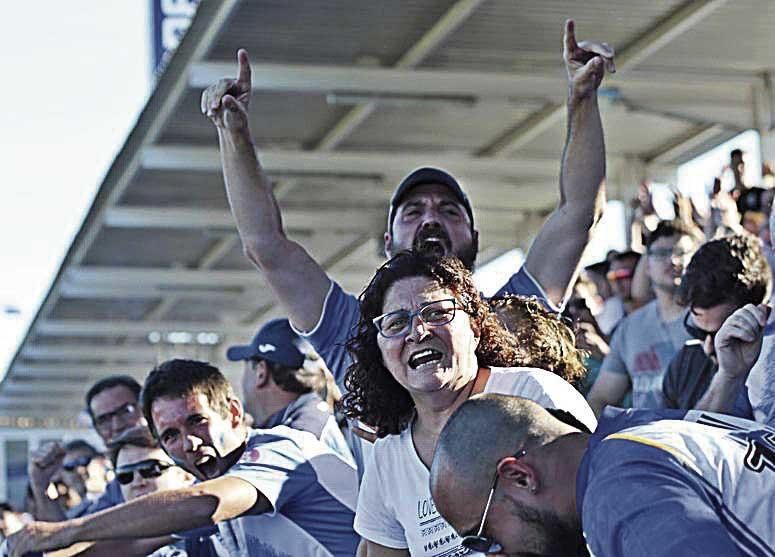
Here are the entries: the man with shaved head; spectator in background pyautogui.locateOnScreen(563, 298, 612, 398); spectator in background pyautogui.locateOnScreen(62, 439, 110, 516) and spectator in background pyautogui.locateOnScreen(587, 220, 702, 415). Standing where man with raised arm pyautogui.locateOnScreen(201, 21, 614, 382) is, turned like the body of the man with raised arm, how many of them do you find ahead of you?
1

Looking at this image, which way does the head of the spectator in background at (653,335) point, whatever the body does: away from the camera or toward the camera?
toward the camera

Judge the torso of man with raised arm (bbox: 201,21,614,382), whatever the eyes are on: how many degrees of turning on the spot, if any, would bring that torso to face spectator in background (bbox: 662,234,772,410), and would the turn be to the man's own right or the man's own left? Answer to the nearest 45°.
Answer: approximately 90° to the man's own left

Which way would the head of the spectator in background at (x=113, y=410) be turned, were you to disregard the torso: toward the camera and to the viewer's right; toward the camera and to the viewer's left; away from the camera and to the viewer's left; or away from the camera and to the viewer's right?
toward the camera and to the viewer's right

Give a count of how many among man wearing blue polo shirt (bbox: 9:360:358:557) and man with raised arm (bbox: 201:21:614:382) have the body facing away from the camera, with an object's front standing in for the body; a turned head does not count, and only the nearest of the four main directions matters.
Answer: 0

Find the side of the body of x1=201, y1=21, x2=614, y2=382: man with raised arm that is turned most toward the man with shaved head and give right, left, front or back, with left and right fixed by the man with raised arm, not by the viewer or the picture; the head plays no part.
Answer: front

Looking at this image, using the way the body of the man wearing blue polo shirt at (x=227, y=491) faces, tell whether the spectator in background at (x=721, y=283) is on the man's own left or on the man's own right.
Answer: on the man's own left

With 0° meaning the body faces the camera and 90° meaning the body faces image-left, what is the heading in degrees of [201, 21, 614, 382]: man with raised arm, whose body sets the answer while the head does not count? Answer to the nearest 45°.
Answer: approximately 0°

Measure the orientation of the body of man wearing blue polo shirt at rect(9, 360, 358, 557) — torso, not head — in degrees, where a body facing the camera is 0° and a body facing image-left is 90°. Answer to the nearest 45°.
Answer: approximately 45°

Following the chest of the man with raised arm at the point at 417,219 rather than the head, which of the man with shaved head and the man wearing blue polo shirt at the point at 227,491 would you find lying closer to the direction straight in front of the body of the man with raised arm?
the man with shaved head

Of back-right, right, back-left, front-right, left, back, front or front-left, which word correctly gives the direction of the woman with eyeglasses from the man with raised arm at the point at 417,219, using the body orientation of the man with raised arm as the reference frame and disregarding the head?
front

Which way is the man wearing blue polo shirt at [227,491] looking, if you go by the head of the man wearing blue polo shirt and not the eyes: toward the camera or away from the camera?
toward the camera
